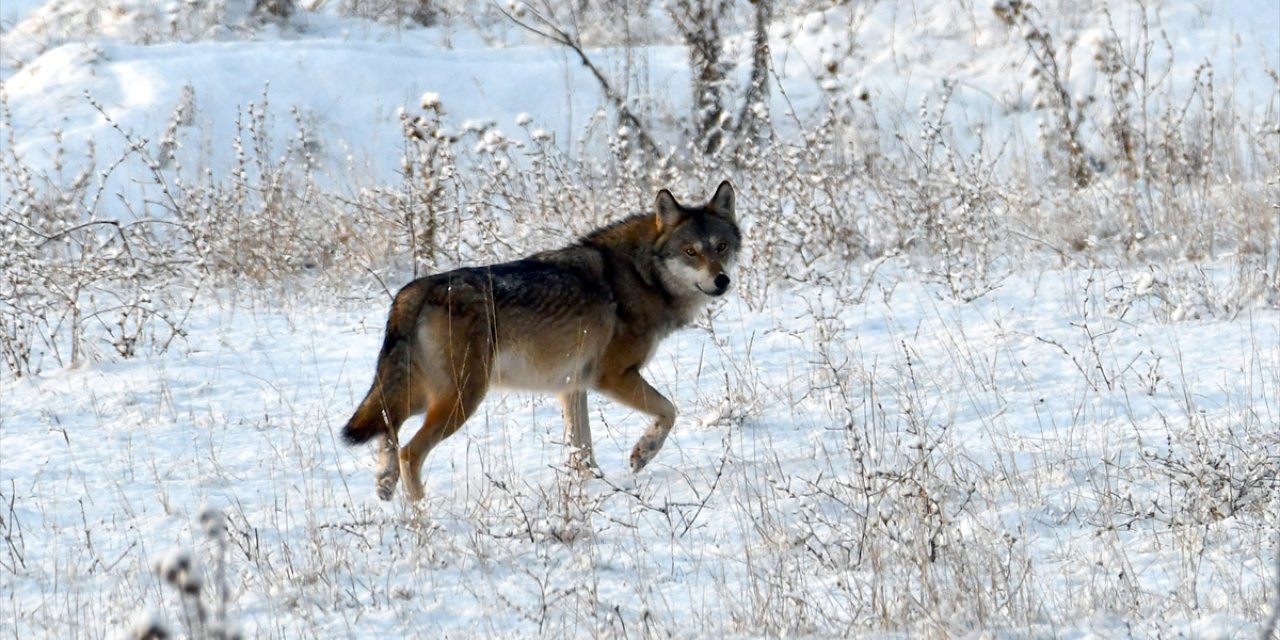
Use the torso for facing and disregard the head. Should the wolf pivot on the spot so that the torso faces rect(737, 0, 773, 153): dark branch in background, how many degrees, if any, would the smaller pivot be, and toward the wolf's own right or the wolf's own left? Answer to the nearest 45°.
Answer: approximately 90° to the wolf's own left

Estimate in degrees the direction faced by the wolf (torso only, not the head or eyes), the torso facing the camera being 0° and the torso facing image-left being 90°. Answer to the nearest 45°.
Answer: approximately 270°

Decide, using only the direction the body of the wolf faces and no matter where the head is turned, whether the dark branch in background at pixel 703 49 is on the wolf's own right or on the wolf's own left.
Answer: on the wolf's own left
